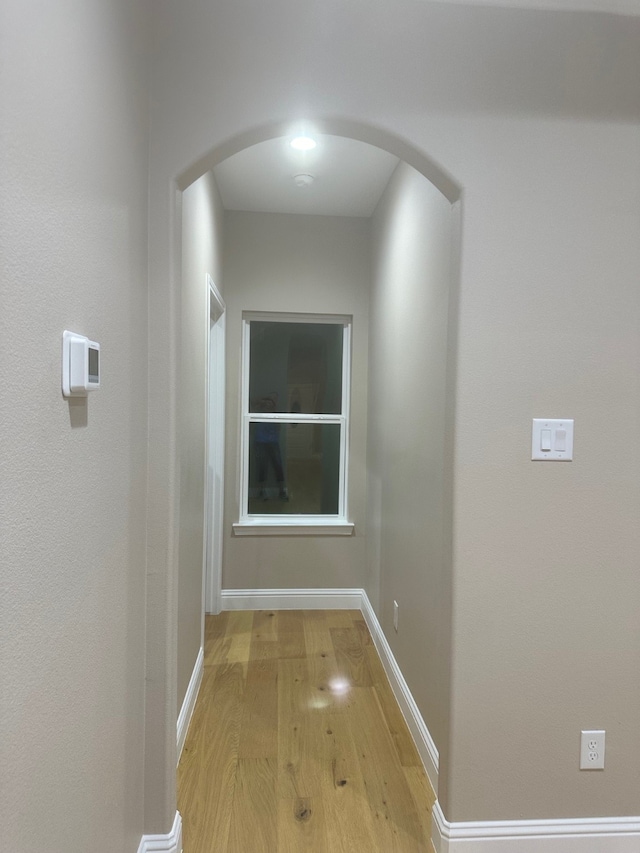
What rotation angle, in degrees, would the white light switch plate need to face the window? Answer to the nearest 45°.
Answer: approximately 135° to its right

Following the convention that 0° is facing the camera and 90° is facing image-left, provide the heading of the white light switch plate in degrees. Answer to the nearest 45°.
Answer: approximately 0°

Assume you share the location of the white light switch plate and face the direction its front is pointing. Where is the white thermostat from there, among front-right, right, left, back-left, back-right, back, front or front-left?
front-right

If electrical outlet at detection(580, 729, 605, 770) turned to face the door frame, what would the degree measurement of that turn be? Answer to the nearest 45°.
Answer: approximately 90° to its right

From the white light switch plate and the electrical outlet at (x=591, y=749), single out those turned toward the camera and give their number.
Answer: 2
